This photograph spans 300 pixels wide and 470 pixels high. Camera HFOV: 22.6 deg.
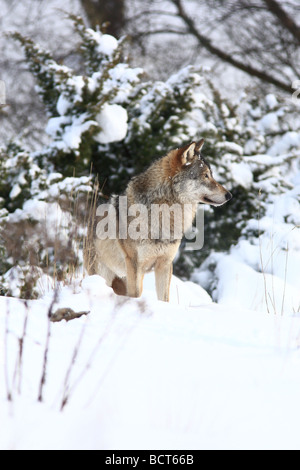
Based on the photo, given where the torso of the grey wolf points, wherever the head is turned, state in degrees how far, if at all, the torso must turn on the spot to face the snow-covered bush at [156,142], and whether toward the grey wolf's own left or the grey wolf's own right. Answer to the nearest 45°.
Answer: approximately 135° to the grey wolf's own left

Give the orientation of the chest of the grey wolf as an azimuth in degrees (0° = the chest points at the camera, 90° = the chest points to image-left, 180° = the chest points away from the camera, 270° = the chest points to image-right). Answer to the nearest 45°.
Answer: approximately 315°

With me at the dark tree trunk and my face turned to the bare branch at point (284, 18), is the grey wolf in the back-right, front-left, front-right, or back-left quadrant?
front-right

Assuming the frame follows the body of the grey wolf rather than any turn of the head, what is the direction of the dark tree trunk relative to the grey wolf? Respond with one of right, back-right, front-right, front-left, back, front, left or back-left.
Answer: back-left

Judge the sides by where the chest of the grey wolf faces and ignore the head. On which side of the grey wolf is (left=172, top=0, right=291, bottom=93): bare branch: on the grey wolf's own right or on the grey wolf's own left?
on the grey wolf's own left

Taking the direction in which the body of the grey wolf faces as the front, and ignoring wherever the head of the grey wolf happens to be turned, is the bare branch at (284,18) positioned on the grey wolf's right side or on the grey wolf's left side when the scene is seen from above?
on the grey wolf's left side

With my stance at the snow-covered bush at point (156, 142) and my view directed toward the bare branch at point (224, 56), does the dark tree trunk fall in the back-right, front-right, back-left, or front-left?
front-left
